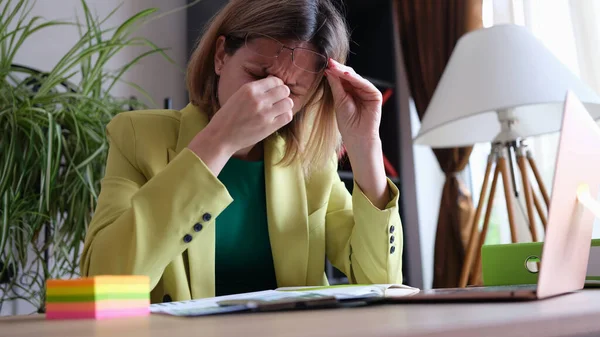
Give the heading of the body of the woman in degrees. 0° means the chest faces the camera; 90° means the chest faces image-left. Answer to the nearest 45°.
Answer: approximately 315°

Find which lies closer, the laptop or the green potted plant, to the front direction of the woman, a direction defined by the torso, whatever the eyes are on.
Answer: the laptop

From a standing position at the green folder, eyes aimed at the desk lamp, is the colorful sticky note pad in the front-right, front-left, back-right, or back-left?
back-left

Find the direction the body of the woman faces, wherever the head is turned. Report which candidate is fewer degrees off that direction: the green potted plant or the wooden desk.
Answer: the wooden desk
